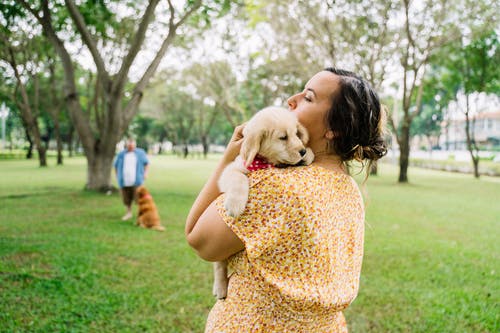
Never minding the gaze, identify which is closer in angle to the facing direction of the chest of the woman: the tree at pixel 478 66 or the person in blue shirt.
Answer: the person in blue shirt

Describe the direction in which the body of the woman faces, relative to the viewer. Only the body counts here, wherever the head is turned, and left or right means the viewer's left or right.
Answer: facing away from the viewer and to the left of the viewer

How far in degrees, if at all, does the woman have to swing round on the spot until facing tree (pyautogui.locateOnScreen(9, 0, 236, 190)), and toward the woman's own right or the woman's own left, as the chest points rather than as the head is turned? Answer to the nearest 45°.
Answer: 0° — they already face it

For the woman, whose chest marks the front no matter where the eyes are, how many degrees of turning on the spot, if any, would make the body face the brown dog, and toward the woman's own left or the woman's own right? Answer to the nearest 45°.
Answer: approximately 45° to the woman's own right

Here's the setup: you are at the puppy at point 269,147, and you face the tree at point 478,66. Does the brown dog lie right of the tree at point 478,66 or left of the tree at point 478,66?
left

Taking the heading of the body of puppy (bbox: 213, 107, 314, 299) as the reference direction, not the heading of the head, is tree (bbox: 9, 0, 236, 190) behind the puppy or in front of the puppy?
behind
